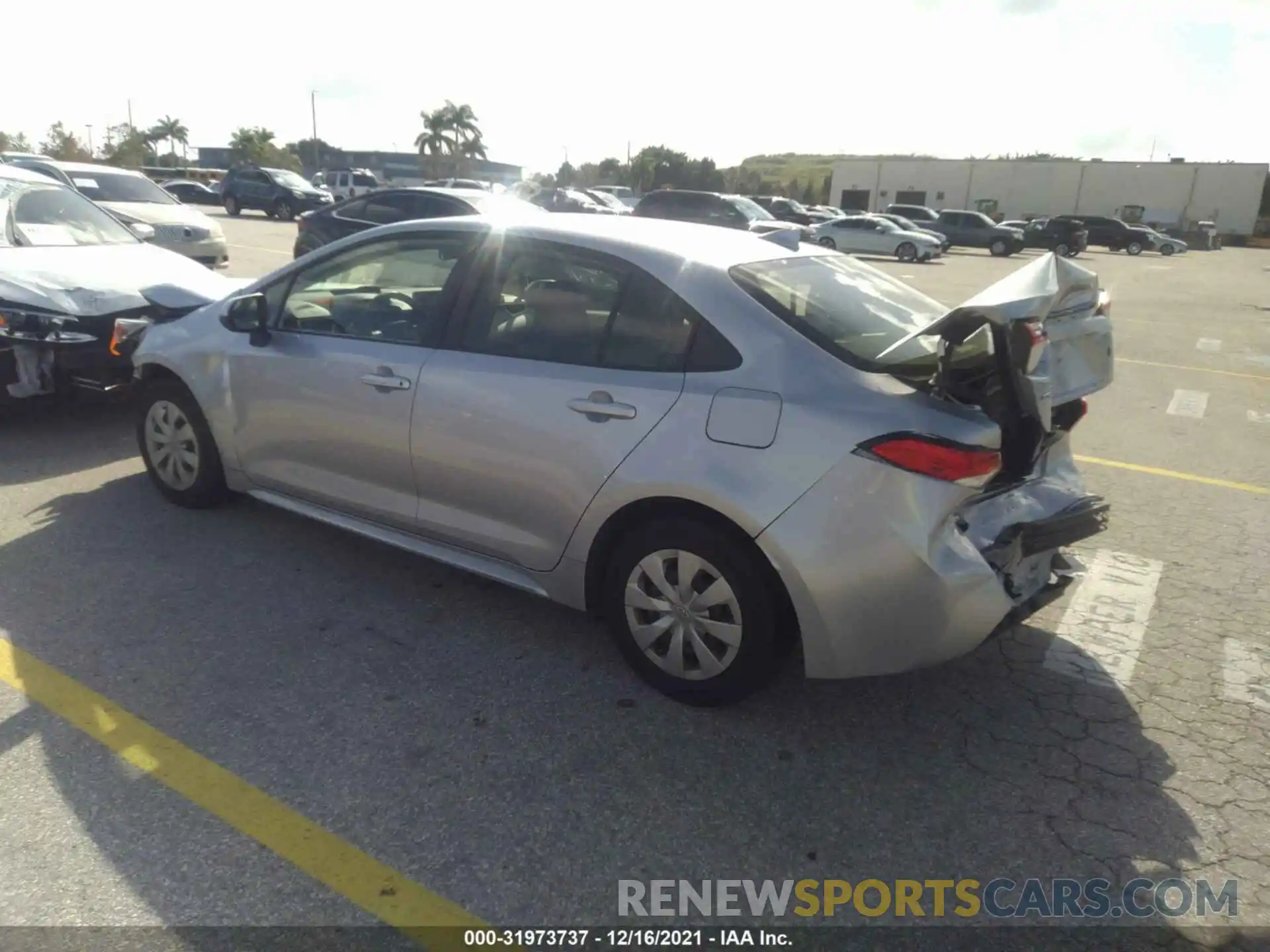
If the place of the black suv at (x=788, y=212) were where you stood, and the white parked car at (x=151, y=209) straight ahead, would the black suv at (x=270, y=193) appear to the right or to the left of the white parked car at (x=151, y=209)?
right

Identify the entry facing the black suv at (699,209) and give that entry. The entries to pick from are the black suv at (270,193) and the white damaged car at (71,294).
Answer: the black suv at (270,193)

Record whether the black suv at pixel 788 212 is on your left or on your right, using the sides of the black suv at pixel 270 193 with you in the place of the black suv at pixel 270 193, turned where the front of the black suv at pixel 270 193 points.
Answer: on your left

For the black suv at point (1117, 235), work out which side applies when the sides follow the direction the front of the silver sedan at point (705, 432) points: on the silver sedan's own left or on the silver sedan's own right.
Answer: on the silver sedan's own right

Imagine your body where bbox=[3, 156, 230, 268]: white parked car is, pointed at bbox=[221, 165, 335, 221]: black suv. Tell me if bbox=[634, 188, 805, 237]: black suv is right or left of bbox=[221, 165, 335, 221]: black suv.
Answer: right

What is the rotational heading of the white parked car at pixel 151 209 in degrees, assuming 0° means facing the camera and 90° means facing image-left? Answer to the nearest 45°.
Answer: approximately 315°

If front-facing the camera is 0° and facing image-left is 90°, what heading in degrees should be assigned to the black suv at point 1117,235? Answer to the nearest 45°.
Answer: approximately 315°

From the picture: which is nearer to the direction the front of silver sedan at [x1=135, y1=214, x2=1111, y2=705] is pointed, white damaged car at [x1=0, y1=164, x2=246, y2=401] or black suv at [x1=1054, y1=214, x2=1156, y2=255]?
the white damaged car

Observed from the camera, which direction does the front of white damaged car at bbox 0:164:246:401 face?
facing the viewer and to the right of the viewer

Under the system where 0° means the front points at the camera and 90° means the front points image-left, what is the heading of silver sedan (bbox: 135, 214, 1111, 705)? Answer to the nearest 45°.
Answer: approximately 135°

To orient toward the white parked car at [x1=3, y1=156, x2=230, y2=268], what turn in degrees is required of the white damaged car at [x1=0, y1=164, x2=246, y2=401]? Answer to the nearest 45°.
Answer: approximately 135° to its left

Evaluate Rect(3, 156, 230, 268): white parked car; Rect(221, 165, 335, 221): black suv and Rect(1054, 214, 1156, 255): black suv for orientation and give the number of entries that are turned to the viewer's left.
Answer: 0
